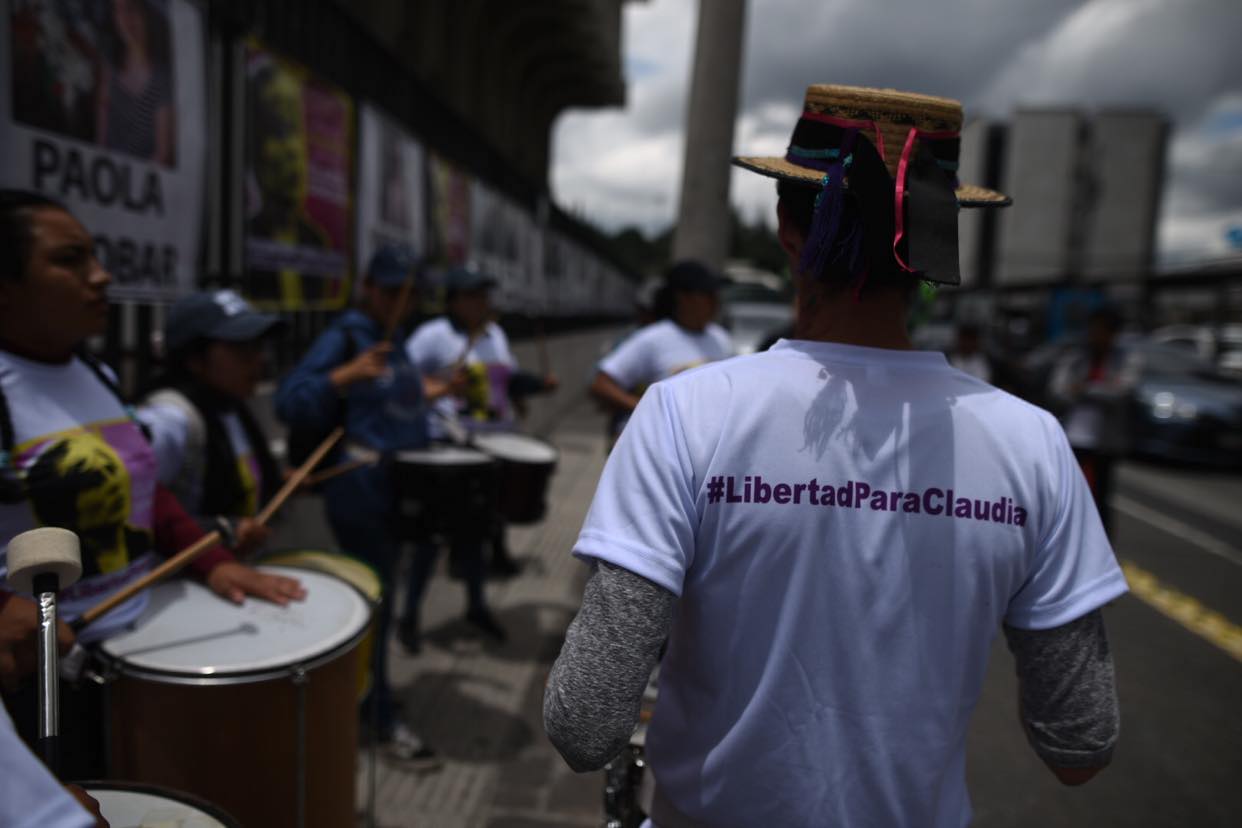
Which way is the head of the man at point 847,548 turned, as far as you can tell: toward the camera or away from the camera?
away from the camera

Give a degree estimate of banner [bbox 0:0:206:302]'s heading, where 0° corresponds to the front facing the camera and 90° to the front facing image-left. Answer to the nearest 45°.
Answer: approximately 315°

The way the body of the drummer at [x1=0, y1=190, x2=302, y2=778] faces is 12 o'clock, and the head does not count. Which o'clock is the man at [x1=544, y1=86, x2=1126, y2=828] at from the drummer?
The man is roughly at 12 o'clock from the drummer.

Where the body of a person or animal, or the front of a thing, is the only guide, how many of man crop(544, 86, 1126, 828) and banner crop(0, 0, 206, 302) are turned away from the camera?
1

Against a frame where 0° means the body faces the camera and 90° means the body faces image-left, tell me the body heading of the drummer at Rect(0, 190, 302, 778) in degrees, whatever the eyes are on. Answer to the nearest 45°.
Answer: approximately 315°

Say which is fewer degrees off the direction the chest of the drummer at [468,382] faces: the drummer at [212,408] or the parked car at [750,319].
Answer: the drummer

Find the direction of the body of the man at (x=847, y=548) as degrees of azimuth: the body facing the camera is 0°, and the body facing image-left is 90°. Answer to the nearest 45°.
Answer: approximately 180°

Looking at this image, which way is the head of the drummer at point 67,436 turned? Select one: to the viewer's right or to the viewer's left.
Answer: to the viewer's right

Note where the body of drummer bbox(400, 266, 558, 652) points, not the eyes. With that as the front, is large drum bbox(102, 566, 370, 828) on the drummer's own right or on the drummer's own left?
on the drummer's own right

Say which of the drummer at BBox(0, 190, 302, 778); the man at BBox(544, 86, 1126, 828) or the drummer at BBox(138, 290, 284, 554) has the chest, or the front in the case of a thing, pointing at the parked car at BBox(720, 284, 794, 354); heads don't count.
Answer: the man

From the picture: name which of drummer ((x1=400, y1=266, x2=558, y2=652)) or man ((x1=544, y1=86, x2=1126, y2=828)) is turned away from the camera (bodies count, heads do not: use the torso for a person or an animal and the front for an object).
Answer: the man
